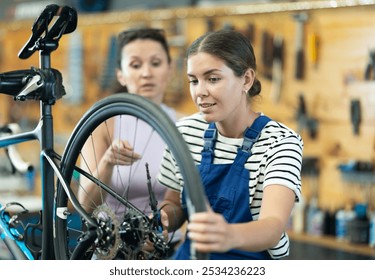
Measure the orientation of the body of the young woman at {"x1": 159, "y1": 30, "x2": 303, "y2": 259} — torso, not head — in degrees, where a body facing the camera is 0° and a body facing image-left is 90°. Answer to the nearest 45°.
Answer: approximately 45°

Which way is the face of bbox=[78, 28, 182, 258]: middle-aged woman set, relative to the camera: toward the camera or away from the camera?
toward the camera

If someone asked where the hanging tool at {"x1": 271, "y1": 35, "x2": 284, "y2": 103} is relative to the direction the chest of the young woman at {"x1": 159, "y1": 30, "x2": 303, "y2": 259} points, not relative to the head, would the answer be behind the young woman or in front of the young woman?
behind

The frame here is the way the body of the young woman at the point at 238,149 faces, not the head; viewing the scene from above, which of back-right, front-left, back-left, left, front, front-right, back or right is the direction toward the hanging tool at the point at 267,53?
back-right

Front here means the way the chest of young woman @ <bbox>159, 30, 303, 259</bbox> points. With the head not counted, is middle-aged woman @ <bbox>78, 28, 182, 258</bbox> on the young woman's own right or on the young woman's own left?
on the young woman's own right

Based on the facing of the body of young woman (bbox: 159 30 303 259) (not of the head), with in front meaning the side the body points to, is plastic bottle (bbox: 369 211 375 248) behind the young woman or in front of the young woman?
behind

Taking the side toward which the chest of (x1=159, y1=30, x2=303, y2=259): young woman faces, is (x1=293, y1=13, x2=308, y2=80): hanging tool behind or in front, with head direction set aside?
behind

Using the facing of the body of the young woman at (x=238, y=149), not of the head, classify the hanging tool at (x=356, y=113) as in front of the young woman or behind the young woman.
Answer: behind

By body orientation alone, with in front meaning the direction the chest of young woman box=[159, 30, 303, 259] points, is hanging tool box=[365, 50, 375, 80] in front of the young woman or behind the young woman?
behind
